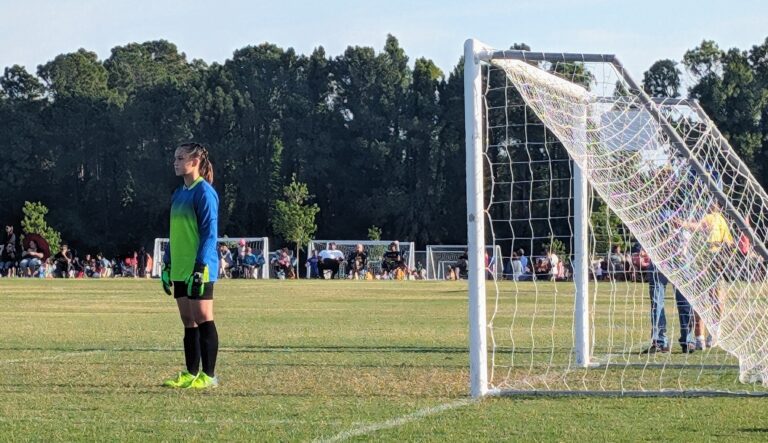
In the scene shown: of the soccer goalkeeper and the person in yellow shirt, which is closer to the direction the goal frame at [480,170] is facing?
the soccer goalkeeper

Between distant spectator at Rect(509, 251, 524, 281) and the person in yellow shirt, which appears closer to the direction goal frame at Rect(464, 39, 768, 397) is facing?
the distant spectator

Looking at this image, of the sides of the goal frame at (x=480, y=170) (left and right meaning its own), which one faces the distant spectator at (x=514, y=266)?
right

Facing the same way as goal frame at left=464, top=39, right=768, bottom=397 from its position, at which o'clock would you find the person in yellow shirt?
The person in yellow shirt is roughly at 5 o'clock from the goal frame.

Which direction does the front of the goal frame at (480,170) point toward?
to the viewer's left

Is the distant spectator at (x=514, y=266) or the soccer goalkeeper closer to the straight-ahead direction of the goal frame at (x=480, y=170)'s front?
the soccer goalkeeper

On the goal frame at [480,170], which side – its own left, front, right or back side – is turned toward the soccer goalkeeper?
front

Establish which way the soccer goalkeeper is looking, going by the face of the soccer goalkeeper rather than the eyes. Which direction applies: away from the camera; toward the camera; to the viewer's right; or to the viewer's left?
to the viewer's left

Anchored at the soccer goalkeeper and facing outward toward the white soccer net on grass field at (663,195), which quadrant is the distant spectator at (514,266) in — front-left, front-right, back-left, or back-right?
front-left
